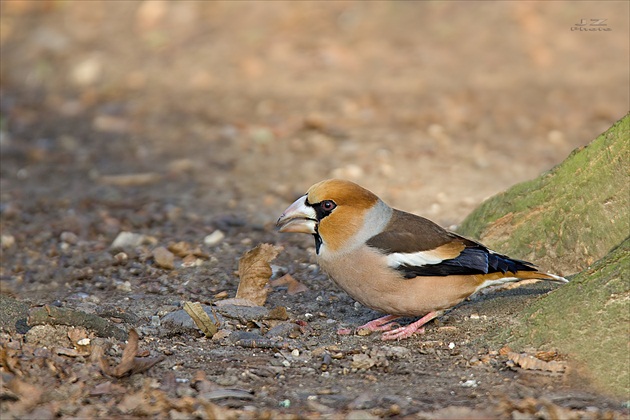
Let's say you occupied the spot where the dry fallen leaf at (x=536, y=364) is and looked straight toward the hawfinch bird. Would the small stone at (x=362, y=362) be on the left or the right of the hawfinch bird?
left

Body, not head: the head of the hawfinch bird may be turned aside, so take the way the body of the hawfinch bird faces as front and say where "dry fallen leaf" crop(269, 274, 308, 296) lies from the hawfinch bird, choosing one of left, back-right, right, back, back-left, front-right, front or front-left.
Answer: front-right

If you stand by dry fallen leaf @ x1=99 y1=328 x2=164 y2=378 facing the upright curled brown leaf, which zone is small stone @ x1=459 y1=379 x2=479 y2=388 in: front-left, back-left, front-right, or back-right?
front-right

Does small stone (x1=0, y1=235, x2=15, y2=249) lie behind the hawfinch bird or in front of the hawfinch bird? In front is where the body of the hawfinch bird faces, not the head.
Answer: in front

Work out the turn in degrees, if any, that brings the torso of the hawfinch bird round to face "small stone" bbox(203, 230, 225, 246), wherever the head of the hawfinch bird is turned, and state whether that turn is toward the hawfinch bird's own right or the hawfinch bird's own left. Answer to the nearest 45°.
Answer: approximately 45° to the hawfinch bird's own right

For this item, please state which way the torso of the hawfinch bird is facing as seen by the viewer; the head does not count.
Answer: to the viewer's left

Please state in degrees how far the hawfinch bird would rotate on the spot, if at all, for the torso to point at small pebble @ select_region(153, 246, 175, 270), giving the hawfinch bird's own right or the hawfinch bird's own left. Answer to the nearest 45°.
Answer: approximately 45° to the hawfinch bird's own right

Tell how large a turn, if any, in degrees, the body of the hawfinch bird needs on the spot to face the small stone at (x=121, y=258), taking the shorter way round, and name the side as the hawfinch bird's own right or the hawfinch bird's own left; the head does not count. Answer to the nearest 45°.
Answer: approximately 45° to the hawfinch bird's own right

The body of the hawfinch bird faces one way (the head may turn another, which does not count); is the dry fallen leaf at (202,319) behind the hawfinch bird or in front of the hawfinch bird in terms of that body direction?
in front

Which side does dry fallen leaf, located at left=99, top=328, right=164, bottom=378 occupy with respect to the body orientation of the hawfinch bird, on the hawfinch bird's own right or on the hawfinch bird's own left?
on the hawfinch bird's own left

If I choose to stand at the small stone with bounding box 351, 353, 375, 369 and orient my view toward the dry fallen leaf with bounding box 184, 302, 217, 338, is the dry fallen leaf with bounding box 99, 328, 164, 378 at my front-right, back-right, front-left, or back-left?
front-left

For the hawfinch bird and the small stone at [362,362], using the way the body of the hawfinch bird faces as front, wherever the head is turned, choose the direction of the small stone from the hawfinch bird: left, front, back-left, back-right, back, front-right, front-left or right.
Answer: left

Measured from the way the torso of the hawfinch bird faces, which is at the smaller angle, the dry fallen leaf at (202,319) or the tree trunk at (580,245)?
the dry fallen leaf

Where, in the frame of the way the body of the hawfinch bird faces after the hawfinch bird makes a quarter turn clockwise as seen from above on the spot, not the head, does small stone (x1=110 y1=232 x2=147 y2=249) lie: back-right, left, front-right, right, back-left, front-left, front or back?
front-left
